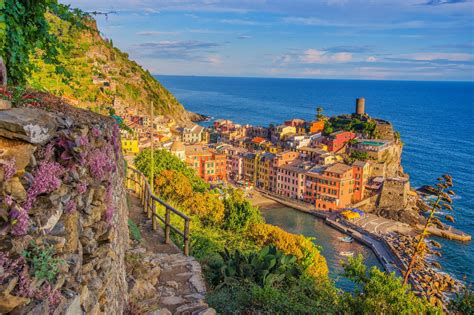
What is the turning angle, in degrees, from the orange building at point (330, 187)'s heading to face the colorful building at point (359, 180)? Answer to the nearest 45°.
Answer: approximately 180°

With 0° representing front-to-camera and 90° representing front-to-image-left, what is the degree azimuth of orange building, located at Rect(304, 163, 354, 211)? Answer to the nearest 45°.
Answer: approximately 45°

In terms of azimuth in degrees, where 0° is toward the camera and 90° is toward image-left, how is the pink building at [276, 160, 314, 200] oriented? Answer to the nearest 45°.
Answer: approximately 45°

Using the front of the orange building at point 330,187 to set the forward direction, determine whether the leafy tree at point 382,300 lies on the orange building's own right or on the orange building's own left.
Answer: on the orange building's own left
